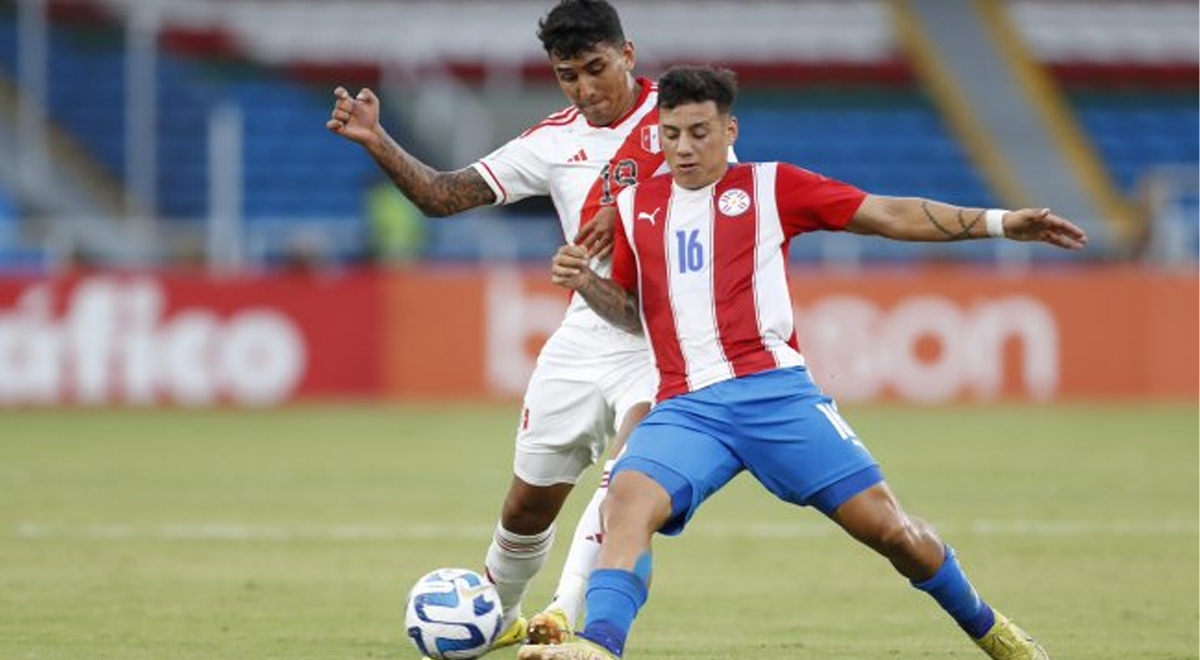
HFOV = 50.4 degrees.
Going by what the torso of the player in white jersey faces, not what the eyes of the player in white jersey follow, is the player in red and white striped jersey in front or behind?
in front

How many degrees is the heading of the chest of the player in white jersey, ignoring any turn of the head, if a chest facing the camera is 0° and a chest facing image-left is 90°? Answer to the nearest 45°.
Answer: approximately 0°
